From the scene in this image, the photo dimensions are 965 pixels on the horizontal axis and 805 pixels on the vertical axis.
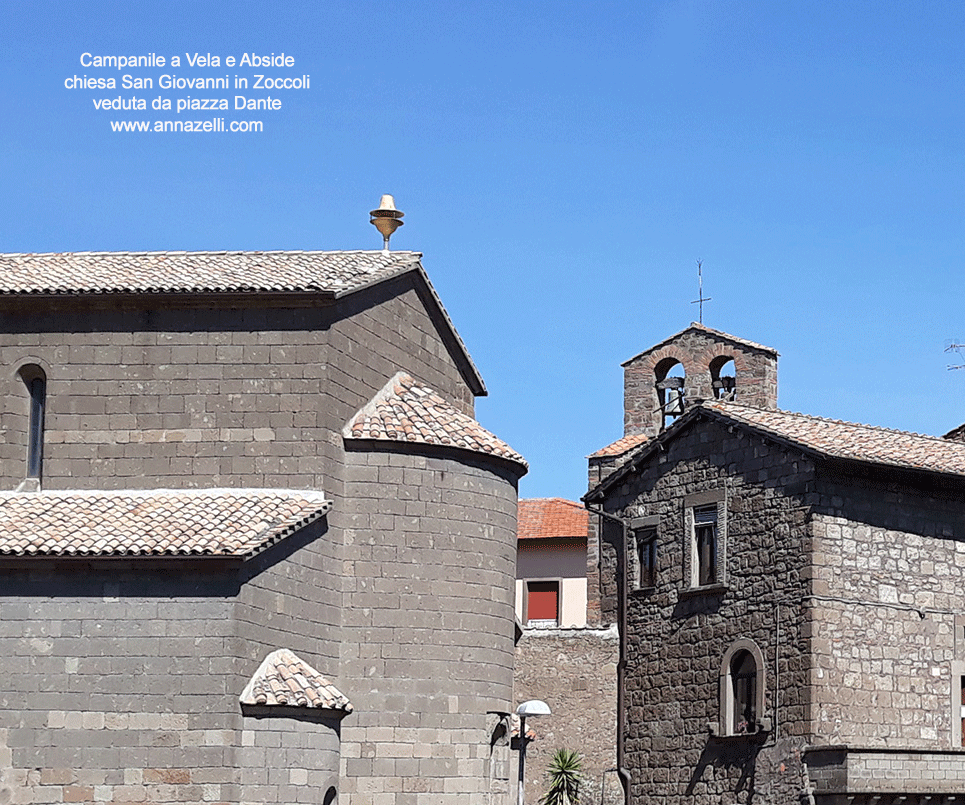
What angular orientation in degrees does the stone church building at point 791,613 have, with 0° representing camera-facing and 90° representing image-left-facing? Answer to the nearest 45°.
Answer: approximately 45°

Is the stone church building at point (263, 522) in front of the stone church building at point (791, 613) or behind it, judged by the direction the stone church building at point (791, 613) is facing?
in front

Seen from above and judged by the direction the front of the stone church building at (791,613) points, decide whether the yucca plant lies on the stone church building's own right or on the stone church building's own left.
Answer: on the stone church building's own right
